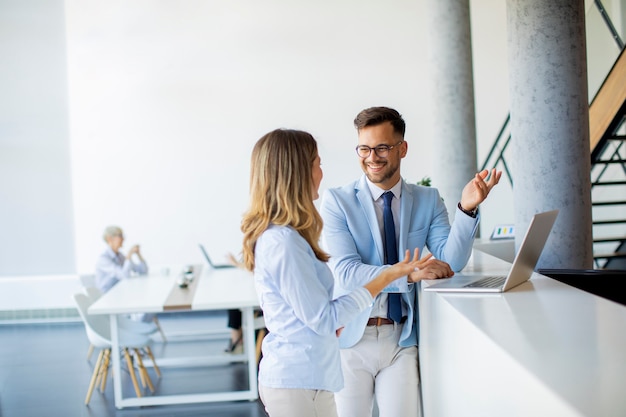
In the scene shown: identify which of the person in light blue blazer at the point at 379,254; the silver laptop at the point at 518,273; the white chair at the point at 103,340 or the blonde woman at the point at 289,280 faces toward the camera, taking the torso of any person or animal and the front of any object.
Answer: the person in light blue blazer

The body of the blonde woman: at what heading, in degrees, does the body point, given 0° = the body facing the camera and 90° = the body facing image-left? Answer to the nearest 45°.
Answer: approximately 225°

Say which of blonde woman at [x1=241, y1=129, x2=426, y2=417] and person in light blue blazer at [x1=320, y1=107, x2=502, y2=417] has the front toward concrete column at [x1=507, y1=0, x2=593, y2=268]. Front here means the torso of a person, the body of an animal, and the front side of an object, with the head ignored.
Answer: the blonde woman

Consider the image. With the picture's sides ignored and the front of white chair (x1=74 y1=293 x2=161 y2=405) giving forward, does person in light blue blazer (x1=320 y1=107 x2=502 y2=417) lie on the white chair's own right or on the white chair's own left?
on the white chair's own right

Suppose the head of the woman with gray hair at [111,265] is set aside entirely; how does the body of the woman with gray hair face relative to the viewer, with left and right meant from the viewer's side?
facing to the right of the viewer

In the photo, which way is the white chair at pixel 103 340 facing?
to the viewer's right

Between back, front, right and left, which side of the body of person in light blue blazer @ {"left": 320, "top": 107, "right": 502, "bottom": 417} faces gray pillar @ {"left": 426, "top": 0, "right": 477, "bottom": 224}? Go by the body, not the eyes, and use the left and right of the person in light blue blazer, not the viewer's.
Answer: back

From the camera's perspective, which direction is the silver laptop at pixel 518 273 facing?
to the viewer's left

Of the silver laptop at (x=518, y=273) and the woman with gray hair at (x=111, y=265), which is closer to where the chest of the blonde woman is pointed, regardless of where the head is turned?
the silver laptop
